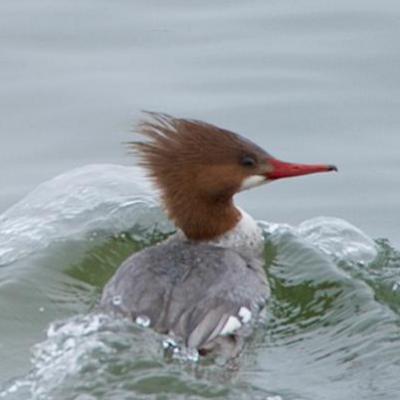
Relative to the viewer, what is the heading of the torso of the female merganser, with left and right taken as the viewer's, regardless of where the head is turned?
facing away from the viewer and to the right of the viewer
